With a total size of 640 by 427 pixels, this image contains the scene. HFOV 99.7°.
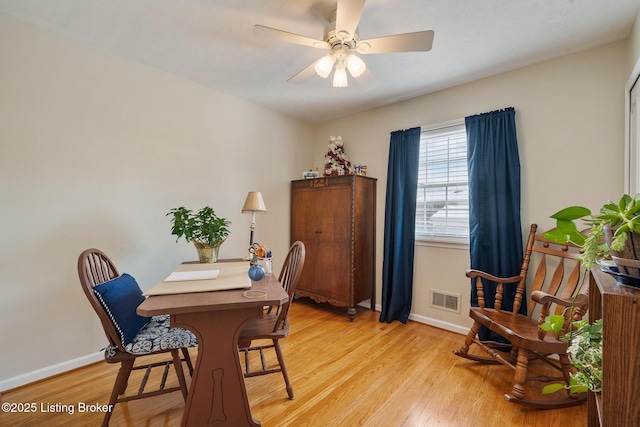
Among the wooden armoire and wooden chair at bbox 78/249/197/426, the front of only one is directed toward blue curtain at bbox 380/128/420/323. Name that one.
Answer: the wooden chair

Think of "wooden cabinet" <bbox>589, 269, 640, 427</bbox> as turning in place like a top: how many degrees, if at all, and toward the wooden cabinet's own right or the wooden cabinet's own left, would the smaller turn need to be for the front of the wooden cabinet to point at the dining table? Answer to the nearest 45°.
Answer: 0° — it already faces it

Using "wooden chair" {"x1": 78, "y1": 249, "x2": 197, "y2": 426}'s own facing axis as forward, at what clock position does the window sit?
The window is roughly at 12 o'clock from the wooden chair.

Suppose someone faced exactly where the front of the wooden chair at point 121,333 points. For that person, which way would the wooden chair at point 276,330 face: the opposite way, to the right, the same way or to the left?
the opposite way

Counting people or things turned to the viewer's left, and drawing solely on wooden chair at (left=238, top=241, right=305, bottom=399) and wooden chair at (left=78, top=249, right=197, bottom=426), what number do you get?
1

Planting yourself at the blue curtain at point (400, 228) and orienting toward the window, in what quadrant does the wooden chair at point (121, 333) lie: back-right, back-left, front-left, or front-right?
back-right

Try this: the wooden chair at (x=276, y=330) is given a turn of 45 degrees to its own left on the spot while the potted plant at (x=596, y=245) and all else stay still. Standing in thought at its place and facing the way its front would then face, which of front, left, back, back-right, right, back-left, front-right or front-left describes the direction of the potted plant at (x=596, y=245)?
left

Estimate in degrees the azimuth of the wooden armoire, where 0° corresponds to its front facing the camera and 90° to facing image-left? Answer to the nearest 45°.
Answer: approximately 45°

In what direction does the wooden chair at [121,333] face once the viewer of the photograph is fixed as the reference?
facing to the right of the viewer

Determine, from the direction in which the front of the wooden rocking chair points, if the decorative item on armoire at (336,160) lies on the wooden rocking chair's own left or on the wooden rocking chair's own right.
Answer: on the wooden rocking chair's own right

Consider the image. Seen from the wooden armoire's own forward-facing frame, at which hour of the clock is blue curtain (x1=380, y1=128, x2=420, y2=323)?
The blue curtain is roughly at 8 o'clock from the wooden armoire.

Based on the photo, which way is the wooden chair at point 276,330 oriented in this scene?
to the viewer's left

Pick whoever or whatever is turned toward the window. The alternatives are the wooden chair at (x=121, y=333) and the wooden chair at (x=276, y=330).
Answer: the wooden chair at (x=121, y=333)

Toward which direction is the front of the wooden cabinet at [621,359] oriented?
to the viewer's left
